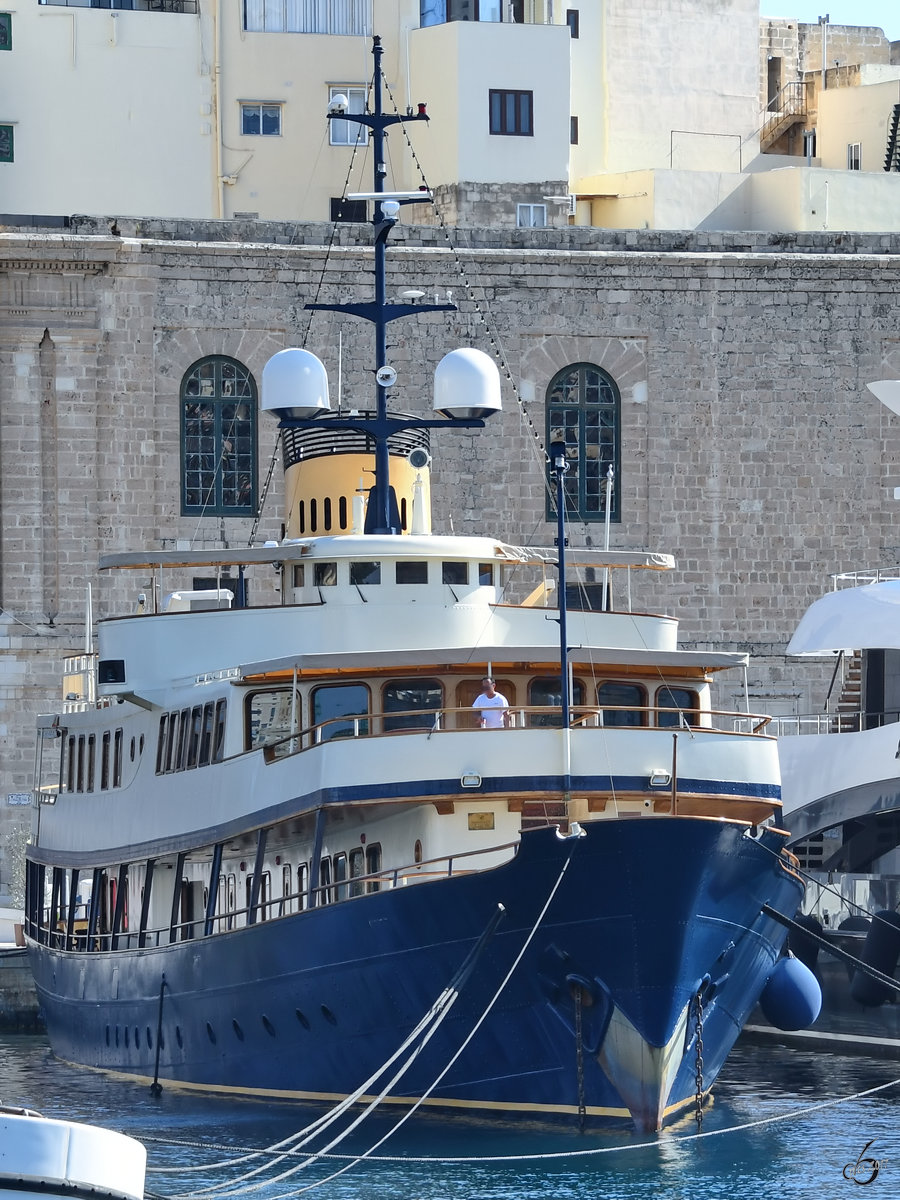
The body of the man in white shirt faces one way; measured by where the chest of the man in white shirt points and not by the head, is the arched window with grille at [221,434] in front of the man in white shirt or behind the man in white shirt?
behind

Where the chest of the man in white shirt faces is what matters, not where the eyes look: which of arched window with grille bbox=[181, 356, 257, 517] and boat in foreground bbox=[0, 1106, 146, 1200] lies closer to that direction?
the boat in foreground

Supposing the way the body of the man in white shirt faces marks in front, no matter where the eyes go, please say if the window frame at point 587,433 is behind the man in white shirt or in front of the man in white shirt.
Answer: behind

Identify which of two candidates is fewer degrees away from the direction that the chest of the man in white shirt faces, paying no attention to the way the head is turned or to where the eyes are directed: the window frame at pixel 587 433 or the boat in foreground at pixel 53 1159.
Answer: the boat in foreground

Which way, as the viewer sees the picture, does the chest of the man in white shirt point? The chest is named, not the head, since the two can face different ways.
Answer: toward the camera

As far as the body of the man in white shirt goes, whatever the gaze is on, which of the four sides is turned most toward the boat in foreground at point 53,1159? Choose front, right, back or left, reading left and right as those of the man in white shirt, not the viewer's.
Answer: front
